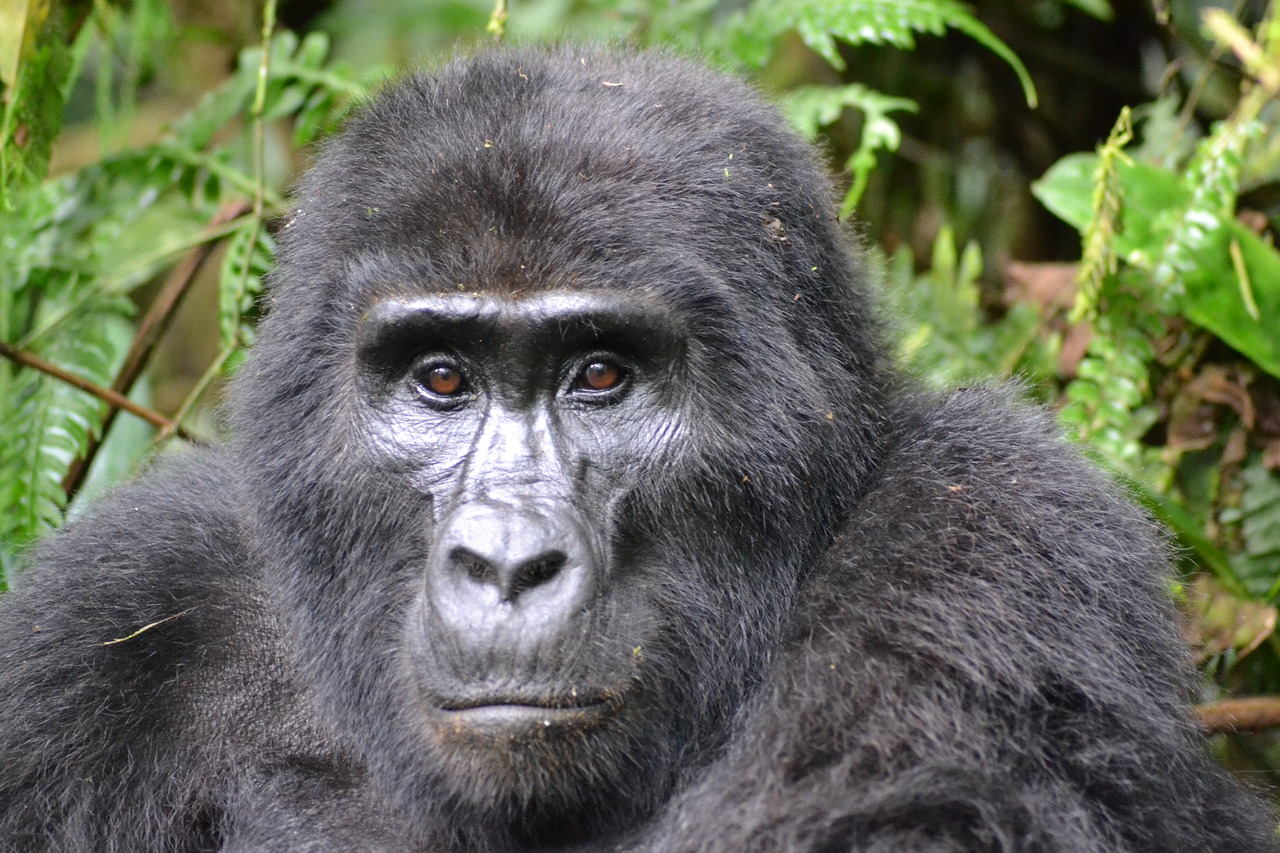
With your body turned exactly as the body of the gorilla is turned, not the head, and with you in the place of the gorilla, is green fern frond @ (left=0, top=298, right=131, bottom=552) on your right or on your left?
on your right

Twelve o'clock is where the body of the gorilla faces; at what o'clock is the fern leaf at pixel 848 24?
The fern leaf is roughly at 6 o'clock from the gorilla.

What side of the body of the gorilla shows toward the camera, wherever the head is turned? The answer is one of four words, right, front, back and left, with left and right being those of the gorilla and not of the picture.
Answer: front

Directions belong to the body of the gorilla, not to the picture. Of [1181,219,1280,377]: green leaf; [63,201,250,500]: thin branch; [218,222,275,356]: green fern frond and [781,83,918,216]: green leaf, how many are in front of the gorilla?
0

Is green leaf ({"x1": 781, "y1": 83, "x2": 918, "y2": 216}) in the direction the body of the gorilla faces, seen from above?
no

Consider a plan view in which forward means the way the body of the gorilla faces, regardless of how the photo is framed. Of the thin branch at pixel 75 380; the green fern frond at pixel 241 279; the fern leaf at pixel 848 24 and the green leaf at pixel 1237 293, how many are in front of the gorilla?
0

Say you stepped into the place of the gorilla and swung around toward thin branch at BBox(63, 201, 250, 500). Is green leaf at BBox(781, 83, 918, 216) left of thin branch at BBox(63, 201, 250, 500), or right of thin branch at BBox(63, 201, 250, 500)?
right

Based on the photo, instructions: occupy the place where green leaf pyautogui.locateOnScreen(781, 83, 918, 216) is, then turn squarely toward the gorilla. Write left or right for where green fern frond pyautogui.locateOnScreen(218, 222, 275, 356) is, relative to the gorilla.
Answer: right

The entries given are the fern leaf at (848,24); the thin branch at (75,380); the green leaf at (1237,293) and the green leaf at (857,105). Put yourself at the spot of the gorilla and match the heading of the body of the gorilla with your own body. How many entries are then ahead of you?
0

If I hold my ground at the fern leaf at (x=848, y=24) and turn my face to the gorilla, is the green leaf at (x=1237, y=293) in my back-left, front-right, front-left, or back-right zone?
front-left

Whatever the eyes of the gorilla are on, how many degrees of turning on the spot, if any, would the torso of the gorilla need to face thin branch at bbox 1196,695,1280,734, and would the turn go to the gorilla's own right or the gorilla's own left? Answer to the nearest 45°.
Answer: approximately 135° to the gorilla's own left

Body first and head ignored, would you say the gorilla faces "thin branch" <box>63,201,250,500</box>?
no

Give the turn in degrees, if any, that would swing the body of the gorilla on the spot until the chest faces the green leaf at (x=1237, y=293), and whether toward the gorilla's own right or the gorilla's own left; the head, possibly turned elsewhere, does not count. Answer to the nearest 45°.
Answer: approximately 135° to the gorilla's own left

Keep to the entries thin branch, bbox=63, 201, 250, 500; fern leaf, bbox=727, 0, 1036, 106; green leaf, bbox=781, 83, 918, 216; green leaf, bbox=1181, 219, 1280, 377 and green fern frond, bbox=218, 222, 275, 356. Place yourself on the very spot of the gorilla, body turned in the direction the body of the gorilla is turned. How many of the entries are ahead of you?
0

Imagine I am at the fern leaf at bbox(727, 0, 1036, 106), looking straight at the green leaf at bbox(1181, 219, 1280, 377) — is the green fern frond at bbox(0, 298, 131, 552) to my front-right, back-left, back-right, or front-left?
back-right

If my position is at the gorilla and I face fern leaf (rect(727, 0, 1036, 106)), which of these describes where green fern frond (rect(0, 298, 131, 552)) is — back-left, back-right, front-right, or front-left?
front-left

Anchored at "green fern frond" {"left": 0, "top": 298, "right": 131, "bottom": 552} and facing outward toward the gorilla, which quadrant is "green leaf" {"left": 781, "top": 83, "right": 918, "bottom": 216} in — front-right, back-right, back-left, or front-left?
front-left

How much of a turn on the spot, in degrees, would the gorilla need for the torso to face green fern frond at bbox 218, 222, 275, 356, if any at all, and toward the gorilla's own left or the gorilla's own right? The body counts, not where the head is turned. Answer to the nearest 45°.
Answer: approximately 135° to the gorilla's own right
